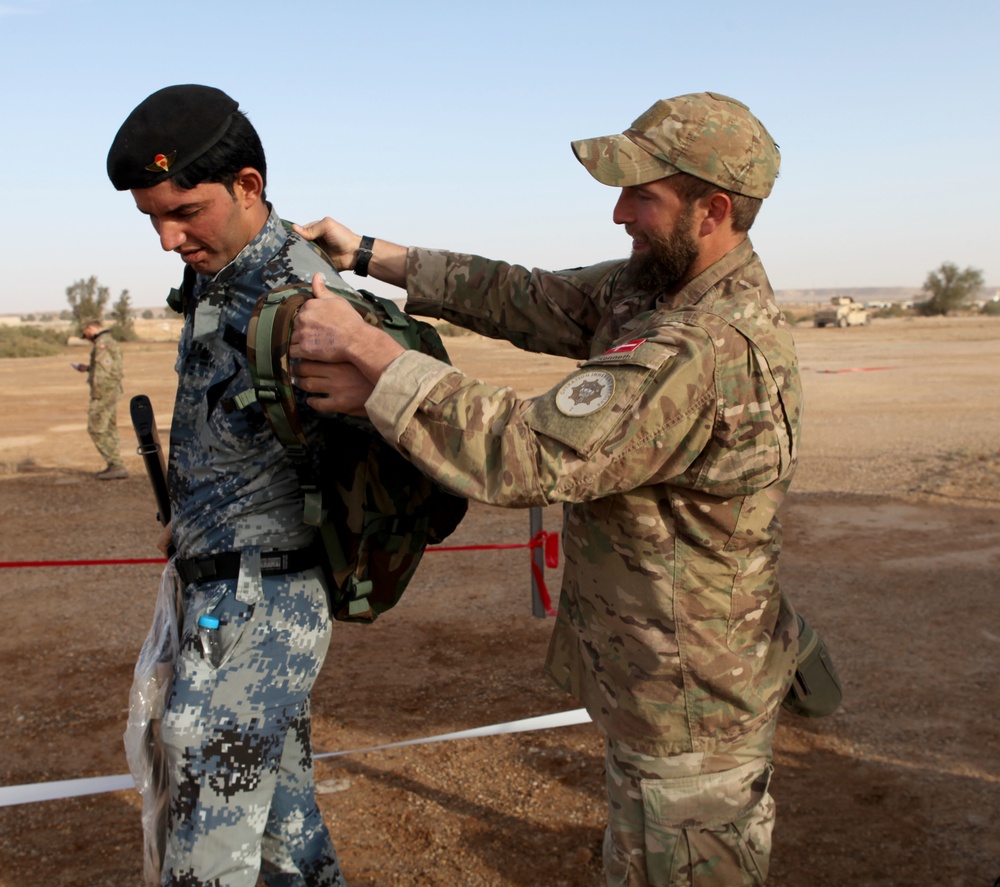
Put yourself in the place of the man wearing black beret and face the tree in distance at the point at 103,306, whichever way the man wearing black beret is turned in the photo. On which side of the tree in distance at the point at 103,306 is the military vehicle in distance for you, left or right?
right

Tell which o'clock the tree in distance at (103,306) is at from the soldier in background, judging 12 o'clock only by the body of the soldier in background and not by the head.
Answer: The tree in distance is roughly at 3 o'clock from the soldier in background.

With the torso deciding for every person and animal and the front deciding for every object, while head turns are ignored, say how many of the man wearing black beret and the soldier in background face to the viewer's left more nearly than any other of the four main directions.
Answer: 2

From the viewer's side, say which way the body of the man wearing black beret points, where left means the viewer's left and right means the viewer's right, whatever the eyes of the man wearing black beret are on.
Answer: facing to the left of the viewer

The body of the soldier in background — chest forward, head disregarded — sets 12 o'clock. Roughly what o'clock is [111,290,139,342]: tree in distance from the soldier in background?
The tree in distance is roughly at 3 o'clock from the soldier in background.

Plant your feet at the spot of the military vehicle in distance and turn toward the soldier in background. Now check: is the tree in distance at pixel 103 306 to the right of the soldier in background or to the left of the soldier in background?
right

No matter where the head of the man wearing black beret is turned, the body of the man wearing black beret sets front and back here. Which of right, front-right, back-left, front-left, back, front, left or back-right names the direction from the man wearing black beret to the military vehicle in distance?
back-right

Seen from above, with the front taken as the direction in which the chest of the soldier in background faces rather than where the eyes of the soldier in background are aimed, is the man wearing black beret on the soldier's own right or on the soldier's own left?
on the soldier's own left

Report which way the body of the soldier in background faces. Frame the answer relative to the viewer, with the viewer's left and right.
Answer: facing to the left of the viewer

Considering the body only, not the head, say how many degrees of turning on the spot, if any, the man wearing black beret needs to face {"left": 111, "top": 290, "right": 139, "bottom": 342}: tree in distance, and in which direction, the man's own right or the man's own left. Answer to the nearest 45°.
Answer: approximately 90° to the man's own right

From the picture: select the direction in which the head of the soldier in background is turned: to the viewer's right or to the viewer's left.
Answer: to the viewer's left
